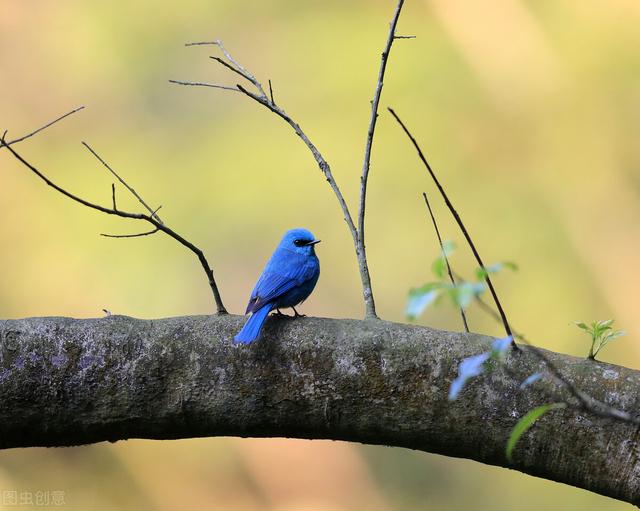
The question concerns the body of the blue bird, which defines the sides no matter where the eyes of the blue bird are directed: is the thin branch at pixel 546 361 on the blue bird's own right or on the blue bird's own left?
on the blue bird's own right

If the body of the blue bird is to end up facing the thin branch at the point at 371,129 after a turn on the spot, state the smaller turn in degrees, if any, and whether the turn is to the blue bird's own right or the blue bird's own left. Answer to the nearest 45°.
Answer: approximately 90° to the blue bird's own right
